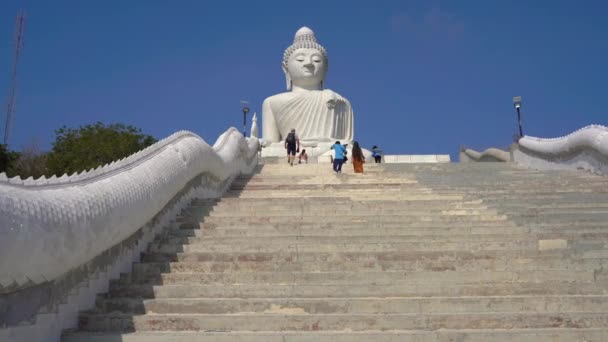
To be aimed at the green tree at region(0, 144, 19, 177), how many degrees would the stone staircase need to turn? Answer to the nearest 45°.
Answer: approximately 135° to its right

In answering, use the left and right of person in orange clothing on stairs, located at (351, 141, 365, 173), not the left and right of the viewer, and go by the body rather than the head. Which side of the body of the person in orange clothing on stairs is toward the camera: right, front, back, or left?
back

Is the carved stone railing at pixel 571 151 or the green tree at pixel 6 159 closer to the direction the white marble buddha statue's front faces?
the carved stone railing

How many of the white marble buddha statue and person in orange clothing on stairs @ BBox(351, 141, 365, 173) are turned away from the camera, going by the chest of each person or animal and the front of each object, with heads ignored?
1

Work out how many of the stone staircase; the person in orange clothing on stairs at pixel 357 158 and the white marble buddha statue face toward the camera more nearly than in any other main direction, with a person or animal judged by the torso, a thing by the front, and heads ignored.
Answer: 2

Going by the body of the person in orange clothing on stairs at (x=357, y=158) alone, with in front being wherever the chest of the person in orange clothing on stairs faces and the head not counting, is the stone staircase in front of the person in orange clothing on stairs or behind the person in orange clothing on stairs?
behind

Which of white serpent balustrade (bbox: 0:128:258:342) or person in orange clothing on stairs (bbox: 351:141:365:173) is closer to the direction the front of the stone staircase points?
the white serpent balustrade

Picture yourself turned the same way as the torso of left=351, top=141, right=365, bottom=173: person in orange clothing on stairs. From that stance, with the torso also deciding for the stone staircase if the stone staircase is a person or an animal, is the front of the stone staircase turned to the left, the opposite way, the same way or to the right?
the opposite way

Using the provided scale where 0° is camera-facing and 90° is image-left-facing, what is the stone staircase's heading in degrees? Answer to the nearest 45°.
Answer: approximately 0°
